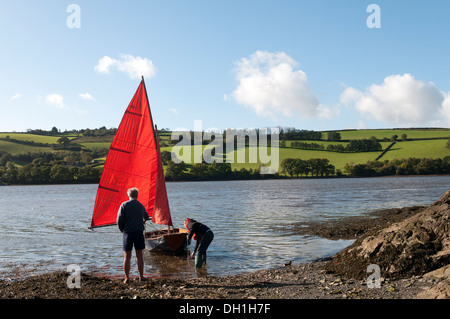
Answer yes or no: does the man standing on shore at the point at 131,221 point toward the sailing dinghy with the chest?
yes

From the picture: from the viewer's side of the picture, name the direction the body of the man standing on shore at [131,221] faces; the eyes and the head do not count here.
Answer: away from the camera

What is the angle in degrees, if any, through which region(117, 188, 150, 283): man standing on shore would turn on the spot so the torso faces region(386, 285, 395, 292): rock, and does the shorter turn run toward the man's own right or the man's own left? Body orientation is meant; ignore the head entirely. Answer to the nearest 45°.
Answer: approximately 135° to the man's own right
